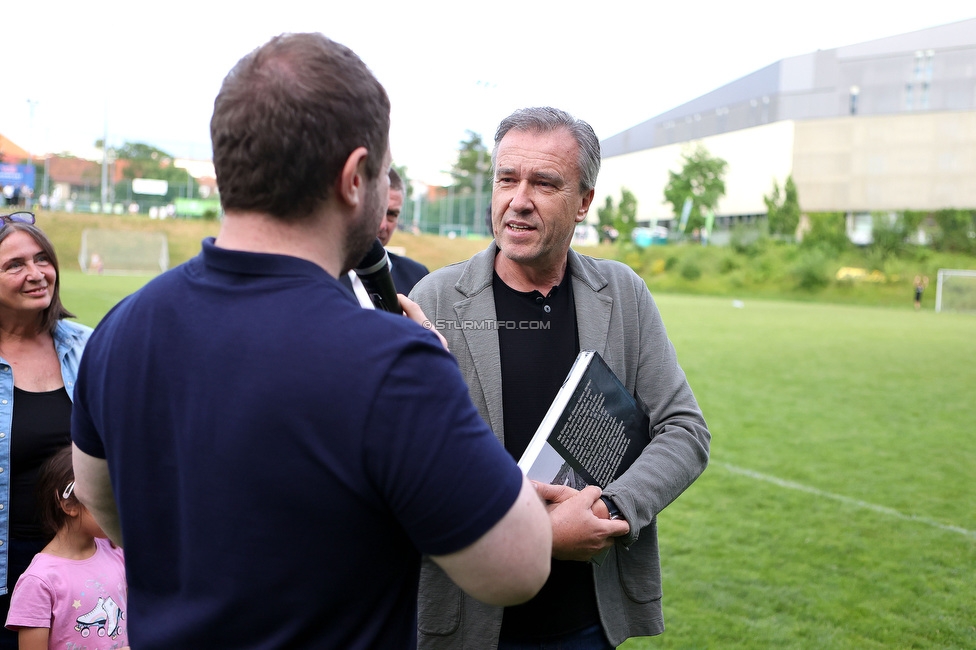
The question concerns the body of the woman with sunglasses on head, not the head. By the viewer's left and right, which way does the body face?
facing the viewer

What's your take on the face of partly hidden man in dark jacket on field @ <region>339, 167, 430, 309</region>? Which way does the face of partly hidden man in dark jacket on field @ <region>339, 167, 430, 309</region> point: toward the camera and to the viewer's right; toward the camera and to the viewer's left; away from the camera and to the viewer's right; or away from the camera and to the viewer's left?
toward the camera and to the viewer's left

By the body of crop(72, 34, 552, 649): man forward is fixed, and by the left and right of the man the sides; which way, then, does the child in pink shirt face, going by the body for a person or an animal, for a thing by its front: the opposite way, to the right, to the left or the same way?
to the right

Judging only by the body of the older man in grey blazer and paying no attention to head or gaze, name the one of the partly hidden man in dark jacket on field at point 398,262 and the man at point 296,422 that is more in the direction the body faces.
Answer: the man at point 296,422

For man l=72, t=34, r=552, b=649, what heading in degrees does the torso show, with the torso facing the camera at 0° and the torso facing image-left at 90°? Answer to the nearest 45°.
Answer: approximately 225°

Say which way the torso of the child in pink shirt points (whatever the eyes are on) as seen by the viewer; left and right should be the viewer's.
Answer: facing the viewer and to the right of the viewer

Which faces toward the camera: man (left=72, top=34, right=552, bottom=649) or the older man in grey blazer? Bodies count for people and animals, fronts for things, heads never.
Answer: the older man in grey blazer

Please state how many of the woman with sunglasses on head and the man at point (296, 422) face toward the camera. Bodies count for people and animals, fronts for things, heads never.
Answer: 1

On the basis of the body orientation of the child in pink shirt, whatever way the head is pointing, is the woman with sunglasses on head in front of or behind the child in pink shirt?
behind

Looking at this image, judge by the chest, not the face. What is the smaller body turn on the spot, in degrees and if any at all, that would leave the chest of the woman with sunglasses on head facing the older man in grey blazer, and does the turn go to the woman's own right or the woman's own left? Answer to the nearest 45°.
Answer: approximately 45° to the woman's own left

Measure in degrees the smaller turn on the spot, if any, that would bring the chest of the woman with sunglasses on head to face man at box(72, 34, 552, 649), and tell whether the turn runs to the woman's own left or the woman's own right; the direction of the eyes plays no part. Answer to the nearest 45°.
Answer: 0° — they already face them

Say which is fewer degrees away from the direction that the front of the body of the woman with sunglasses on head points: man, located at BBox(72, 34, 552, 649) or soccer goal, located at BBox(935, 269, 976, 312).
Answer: the man

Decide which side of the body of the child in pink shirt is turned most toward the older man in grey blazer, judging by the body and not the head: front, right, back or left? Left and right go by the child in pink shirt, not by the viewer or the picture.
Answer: front
